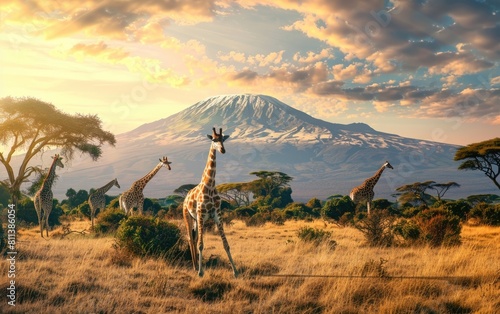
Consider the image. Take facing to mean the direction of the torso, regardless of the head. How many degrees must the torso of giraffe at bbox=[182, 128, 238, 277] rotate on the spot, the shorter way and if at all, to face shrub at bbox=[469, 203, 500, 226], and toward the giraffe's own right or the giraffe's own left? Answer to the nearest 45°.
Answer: approximately 90° to the giraffe's own left

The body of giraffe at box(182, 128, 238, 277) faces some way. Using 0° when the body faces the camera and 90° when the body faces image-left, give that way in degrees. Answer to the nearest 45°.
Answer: approximately 315°

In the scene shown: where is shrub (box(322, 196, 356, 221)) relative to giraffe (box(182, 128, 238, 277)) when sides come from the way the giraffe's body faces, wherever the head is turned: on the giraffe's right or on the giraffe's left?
on the giraffe's left

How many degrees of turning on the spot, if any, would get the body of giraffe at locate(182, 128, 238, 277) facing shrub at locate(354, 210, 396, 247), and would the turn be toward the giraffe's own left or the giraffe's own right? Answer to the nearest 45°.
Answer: approximately 90° to the giraffe's own left

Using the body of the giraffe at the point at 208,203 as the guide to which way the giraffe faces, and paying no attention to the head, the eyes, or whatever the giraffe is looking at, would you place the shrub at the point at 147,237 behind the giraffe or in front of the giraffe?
behind

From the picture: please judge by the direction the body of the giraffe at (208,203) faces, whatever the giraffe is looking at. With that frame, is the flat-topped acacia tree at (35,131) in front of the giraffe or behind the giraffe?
behind

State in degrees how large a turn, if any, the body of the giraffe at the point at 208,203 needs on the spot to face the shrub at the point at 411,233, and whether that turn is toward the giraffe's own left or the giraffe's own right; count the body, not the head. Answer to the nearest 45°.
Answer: approximately 90° to the giraffe's own left
